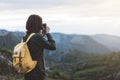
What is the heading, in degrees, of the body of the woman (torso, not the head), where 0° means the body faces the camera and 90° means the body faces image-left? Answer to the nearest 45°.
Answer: approximately 225°

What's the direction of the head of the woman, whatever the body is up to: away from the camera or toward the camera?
away from the camera
